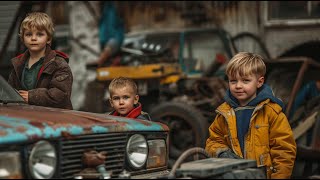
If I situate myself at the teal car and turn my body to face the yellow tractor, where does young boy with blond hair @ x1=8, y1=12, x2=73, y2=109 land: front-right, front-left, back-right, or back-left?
front-left

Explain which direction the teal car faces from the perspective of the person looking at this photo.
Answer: facing the viewer and to the right of the viewer

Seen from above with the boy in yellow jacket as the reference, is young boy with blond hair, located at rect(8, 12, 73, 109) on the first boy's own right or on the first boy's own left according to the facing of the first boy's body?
on the first boy's own right

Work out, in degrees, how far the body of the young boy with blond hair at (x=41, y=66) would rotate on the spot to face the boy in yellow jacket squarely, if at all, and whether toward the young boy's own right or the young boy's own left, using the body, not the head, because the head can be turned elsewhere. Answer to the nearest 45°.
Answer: approximately 90° to the young boy's own left

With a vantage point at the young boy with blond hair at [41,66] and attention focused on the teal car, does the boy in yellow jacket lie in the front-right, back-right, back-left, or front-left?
front-left

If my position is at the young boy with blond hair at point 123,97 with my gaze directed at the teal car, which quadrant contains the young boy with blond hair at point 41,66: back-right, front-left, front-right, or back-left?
front-right

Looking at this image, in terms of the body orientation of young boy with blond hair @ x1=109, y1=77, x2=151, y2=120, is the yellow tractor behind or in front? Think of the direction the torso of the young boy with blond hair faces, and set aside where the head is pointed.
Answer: behind

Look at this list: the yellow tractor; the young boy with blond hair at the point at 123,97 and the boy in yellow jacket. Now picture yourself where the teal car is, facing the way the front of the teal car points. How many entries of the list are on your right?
0

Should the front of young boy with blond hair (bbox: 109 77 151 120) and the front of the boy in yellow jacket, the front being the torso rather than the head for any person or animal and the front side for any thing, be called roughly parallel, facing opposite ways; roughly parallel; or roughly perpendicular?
roughly parallel

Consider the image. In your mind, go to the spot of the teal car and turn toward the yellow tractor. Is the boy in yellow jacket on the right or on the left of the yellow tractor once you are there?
right

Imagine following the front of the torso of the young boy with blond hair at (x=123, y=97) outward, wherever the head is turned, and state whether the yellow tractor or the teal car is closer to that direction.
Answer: the teal car

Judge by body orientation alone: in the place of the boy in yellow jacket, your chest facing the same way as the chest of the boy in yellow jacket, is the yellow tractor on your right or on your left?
on your right

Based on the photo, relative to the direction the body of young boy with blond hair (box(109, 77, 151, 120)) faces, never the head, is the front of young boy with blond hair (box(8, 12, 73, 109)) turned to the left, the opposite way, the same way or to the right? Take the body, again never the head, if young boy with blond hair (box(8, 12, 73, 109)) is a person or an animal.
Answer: the same way

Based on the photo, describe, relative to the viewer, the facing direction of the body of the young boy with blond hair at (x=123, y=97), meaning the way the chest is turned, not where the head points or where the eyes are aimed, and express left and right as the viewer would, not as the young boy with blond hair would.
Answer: facing the viewer and to the left of the viewer

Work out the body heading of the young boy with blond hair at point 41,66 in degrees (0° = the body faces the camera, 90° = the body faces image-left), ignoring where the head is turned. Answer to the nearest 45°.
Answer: approximately 45°

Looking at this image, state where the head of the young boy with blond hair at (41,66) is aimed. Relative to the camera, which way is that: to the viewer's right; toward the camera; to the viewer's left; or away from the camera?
toward the camera
